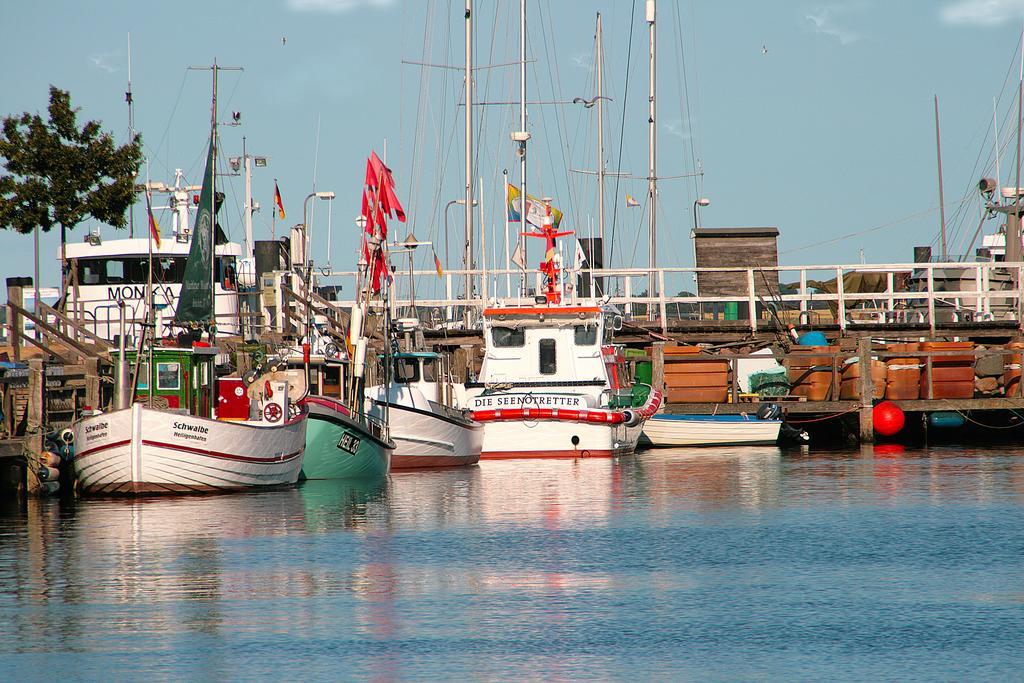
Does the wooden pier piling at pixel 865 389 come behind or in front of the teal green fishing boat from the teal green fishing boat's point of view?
behind

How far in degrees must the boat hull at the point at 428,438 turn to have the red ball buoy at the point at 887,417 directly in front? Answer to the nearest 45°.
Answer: approximately 180°

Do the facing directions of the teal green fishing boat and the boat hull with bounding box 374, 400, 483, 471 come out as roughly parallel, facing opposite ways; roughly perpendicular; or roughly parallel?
roughly parallel

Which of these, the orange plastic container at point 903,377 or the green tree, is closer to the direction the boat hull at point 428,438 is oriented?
the green tree
